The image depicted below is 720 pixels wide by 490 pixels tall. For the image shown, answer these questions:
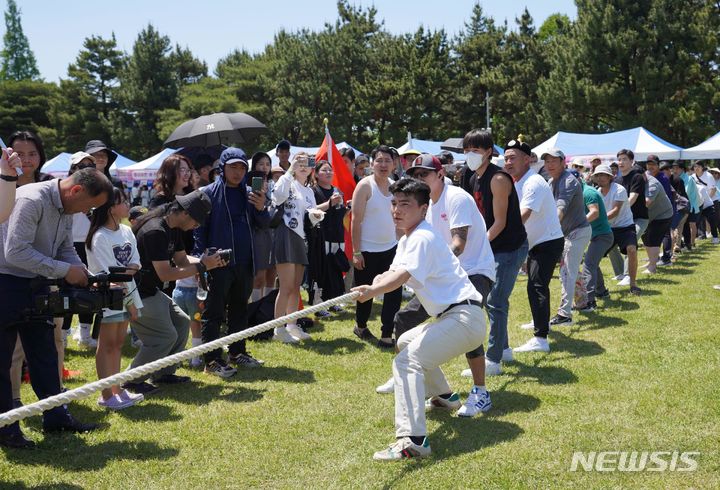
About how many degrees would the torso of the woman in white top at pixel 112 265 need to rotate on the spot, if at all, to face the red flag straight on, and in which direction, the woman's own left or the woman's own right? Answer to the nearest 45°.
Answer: approximately 90° to the woman's own left

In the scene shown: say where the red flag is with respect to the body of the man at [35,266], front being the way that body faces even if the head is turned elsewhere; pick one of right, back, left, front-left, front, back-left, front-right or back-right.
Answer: front-left

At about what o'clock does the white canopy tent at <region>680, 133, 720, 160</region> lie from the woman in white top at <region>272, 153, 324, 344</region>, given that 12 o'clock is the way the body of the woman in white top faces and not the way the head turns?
The white canopy tent is roughly at 9 o'clock from the woman in white top.

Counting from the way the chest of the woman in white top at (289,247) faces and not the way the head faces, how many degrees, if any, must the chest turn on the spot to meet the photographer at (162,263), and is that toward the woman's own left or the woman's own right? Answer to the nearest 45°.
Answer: approximately 90° to the woman's own right

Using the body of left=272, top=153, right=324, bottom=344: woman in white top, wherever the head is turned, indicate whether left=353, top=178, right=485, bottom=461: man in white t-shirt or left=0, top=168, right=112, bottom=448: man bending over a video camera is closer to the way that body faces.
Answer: the man in white t-shirt

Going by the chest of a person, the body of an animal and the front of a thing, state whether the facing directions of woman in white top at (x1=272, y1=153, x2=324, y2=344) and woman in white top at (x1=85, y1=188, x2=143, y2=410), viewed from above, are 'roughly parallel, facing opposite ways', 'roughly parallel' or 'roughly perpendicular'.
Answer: roughly parallel

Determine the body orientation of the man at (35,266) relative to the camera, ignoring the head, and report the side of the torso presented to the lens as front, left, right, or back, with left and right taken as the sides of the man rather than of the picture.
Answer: right

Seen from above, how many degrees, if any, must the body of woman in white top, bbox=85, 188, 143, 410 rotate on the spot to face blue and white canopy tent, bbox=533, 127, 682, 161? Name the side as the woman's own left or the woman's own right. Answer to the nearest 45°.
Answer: approximately 90° to the woman's own left

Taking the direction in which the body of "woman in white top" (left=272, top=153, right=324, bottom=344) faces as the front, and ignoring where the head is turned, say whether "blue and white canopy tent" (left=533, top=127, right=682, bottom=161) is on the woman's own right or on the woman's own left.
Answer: on the woman's own left

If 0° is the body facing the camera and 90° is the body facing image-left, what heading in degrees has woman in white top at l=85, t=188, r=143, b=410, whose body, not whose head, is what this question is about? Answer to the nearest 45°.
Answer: approximately 315°

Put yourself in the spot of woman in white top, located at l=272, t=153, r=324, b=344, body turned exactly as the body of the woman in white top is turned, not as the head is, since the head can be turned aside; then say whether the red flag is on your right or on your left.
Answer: on your left

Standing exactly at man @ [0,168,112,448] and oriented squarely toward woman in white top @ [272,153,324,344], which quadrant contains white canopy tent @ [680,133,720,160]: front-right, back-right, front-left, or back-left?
front-right

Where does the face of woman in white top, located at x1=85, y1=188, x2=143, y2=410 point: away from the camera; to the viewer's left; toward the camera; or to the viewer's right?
to the viewer's right

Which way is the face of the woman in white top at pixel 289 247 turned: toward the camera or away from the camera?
toward the camera

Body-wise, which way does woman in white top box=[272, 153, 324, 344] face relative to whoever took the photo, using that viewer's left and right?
facing the viewer and to the right of the viewer
